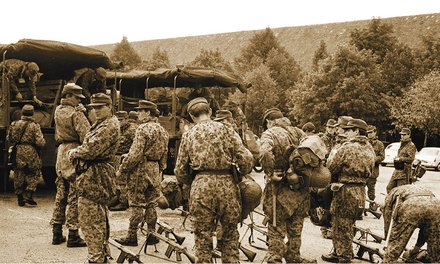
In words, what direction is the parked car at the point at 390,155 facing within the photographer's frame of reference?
facing to the left of the viewer

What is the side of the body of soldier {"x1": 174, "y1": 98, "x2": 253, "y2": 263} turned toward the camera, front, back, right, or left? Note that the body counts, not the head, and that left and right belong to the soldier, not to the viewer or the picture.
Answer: back

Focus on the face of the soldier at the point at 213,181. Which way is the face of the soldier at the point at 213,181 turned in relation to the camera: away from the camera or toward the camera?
away from the camera

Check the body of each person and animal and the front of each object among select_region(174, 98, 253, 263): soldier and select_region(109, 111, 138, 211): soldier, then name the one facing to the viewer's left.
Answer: select_region(109, 111, 138, 211): soldier

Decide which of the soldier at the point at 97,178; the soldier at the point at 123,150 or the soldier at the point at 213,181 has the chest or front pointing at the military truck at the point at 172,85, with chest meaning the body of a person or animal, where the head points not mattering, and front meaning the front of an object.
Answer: the soldier at the point at 213,181

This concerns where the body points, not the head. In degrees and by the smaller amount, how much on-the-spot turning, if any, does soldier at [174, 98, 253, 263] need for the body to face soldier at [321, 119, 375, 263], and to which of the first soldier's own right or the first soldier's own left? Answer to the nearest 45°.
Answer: approximately 45° to the first soldier's own right

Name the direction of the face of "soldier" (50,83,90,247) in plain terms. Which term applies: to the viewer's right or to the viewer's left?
to the viewer's right

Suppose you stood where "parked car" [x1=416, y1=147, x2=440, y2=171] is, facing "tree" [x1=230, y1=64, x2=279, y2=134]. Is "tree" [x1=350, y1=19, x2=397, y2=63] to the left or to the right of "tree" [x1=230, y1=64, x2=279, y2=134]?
right

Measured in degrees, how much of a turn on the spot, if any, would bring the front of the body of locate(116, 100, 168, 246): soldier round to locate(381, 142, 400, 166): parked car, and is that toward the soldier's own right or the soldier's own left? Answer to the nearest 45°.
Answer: approximately 90° to the soldier's own right
